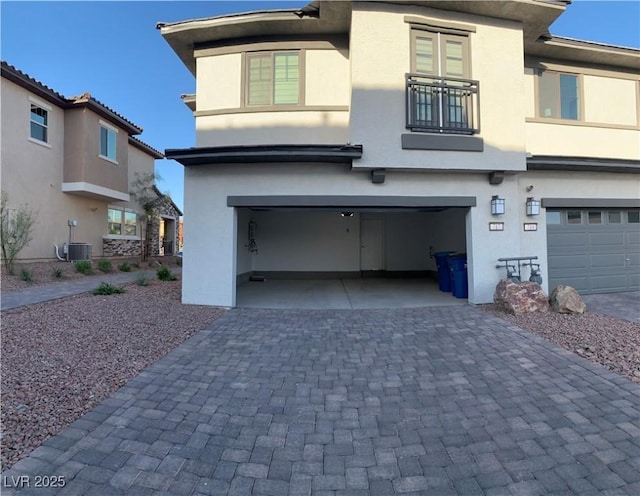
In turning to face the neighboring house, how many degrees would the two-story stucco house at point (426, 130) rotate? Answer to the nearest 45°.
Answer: approximately 90° to its right

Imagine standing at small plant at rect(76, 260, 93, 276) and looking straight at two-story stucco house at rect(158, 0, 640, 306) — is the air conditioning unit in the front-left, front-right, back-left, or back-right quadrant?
back-left

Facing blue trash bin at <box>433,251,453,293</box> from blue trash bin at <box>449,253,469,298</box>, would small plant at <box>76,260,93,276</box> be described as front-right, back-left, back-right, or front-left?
front-left

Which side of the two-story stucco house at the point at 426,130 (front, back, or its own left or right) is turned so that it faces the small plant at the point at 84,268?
right

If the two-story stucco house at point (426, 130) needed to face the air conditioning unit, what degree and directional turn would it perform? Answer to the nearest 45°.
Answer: approximately 90° to its right

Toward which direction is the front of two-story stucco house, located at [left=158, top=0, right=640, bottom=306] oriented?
toward the camera

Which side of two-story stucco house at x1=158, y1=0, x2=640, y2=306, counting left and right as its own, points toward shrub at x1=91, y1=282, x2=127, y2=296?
right
